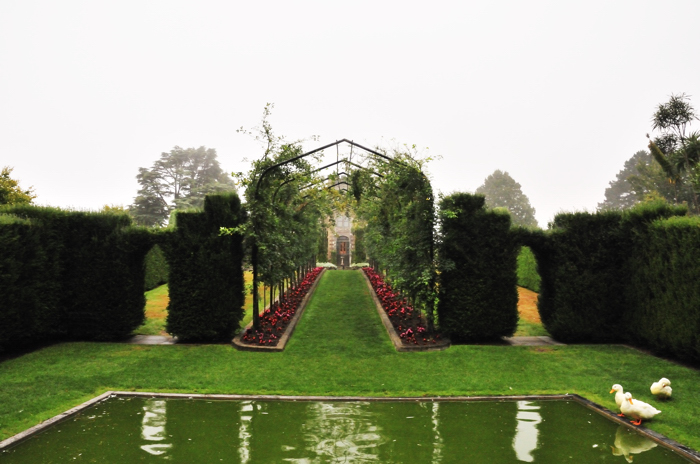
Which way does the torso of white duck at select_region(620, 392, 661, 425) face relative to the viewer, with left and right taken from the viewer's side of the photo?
facing to the left of the viewer

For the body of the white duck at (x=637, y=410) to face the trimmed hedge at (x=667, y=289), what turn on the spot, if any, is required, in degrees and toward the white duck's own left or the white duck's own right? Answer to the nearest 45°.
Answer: approximately 90° to the white duck's own right

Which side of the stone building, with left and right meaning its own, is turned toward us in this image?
front

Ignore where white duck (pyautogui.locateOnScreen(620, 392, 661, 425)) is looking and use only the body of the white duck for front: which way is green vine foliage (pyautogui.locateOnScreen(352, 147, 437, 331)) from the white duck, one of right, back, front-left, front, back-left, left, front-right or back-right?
front-right

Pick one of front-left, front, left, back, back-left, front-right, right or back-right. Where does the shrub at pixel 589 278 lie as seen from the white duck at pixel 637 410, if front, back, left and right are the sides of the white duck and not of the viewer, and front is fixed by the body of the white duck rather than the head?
right

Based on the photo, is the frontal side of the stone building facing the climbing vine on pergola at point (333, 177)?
yes

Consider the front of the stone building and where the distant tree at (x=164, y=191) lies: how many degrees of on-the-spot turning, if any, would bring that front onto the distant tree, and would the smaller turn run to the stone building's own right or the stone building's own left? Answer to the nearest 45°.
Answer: approximately 90° to the stone building's own right

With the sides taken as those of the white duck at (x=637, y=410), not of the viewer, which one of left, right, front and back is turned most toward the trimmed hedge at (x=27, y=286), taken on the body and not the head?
front

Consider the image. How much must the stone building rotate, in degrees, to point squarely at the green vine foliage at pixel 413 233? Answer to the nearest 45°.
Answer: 0° — it already faces it

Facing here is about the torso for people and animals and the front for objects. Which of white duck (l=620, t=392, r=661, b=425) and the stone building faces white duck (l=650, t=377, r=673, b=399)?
the stone building

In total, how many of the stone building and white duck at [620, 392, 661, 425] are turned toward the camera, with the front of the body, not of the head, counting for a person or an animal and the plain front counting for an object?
1

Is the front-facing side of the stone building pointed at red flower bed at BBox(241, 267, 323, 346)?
yes

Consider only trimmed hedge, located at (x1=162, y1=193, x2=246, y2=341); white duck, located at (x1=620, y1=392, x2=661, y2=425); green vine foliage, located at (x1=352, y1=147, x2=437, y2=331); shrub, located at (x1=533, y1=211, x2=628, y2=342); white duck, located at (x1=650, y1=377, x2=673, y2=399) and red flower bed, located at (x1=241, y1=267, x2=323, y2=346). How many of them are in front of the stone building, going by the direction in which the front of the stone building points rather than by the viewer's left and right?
6

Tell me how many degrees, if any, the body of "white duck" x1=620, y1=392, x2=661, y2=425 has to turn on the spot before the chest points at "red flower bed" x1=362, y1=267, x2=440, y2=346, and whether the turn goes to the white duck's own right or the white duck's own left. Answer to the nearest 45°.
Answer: approximately 45° to the white duck's own right

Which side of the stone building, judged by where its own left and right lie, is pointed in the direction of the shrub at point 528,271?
front
